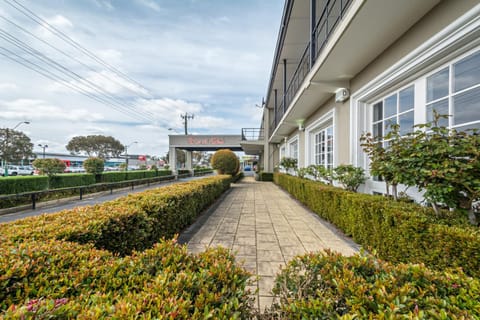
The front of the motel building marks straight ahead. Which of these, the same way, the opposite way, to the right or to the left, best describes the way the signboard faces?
to the left

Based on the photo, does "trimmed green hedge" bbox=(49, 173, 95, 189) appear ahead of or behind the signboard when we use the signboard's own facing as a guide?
ahead

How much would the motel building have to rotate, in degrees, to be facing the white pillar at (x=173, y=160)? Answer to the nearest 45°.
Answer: approximately 90° to its right

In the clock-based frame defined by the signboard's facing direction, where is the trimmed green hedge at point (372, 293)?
The trimmed green hedge is roughly at 12 o'clock from the signboard.

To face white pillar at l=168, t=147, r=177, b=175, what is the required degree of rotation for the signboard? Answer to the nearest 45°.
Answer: approximately 90° to its right

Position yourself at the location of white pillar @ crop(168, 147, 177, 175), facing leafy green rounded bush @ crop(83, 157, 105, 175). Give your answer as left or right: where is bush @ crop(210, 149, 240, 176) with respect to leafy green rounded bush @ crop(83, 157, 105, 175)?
left

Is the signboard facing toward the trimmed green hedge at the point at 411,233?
yes

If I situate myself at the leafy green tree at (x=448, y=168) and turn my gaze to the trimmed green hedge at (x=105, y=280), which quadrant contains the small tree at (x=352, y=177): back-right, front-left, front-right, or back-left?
back-right

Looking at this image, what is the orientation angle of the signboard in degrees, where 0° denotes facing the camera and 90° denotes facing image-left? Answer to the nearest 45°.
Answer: approximately 0°
